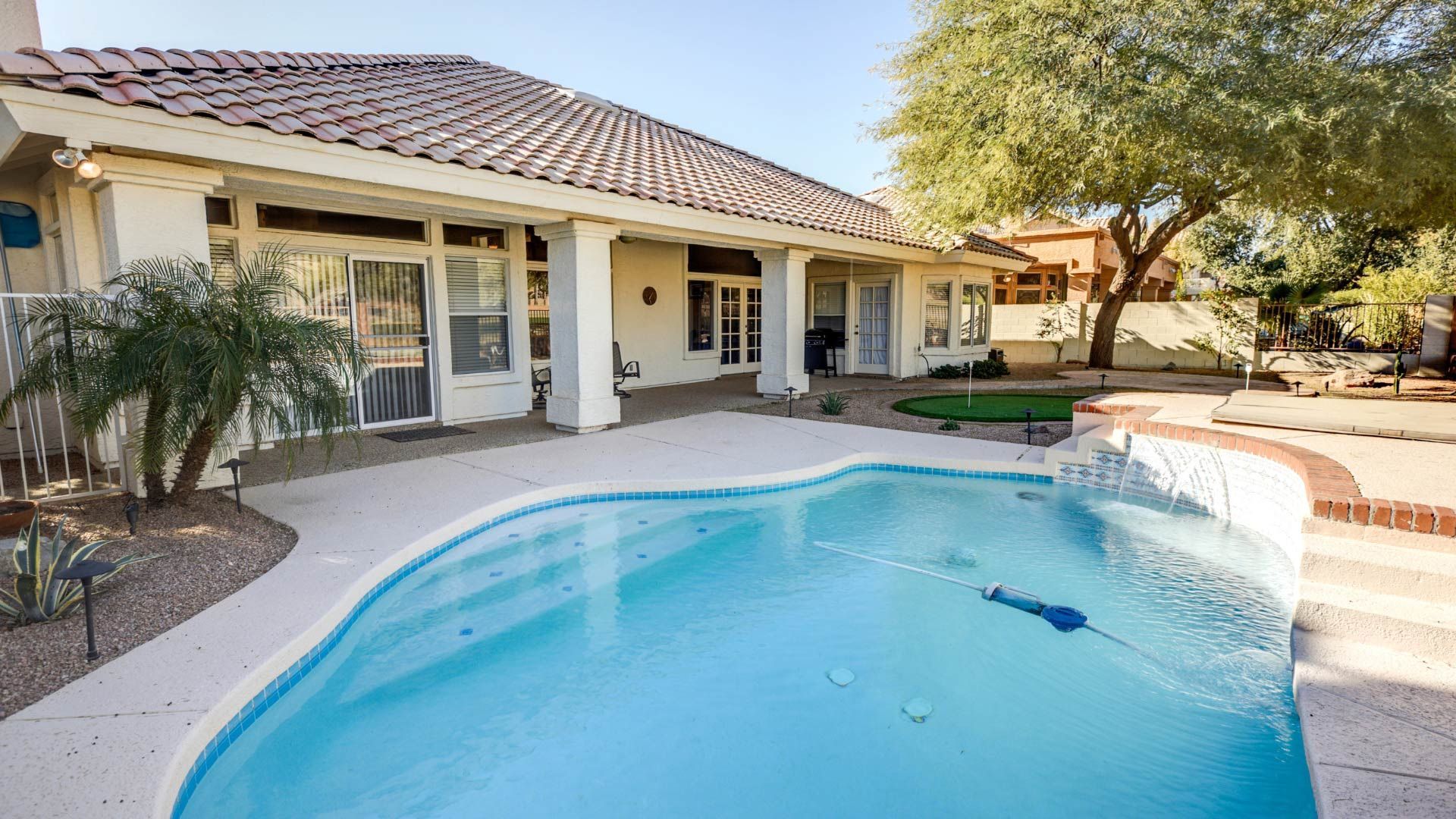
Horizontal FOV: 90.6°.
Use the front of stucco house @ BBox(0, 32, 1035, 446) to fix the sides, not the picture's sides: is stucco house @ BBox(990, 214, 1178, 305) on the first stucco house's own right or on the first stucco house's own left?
on the first stucco house's own left

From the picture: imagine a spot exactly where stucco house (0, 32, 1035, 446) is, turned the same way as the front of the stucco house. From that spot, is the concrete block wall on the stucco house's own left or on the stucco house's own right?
on the stucco house's own left

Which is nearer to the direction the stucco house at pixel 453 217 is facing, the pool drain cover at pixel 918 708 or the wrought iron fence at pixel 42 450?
the pool drain cover

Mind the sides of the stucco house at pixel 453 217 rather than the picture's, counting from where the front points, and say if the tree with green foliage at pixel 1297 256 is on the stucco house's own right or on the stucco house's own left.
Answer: on the stucco house's own left

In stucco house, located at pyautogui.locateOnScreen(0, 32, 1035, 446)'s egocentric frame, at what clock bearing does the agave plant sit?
The agave plant is roughly at 2 o'clock from the stucco house.

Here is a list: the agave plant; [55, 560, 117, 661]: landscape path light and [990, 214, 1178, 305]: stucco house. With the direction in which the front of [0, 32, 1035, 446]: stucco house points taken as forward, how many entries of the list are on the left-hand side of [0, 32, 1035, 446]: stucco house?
1

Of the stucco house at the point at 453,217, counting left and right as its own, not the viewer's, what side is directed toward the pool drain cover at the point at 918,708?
front

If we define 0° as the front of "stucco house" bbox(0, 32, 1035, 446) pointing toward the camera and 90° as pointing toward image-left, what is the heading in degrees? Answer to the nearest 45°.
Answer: approximately 315°

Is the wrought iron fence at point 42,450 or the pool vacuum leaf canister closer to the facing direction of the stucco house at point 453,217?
the pool vacuum leaf canister

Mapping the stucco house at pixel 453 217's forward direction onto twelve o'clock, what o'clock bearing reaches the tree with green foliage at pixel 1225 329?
The tree with green foliage is roughly at 10 o'clock from the stucco house.

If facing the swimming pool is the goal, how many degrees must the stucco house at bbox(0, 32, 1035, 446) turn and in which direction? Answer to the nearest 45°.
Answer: approximately 45° to its right
